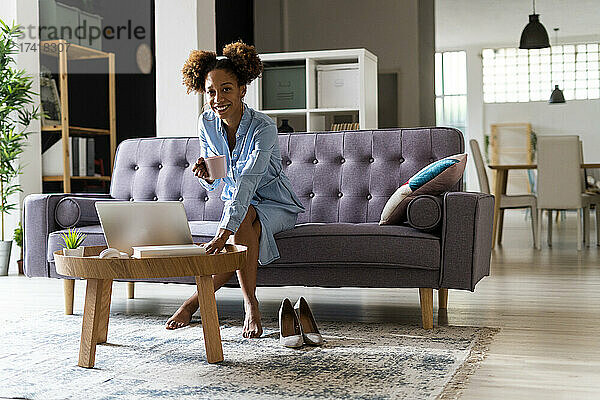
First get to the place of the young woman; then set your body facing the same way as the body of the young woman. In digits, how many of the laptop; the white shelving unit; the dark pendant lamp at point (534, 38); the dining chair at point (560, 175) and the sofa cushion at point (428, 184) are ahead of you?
1

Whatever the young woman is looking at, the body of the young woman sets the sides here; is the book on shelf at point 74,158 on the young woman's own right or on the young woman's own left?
on the young woman's own right

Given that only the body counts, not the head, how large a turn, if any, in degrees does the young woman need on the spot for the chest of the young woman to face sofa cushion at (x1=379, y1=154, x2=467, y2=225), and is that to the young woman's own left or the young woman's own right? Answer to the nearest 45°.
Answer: approximately 135° to the young woman's own left

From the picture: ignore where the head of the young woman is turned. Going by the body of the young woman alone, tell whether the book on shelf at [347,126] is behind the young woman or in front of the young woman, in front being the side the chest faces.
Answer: behind

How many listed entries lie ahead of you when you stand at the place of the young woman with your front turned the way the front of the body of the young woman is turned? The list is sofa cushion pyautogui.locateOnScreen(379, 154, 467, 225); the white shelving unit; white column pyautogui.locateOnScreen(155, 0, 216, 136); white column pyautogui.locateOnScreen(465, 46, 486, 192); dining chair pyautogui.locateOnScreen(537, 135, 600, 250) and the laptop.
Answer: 1

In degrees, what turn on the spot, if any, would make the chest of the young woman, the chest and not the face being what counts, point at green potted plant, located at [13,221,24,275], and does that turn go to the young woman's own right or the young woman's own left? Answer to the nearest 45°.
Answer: approximately 90° to the young woman's own right

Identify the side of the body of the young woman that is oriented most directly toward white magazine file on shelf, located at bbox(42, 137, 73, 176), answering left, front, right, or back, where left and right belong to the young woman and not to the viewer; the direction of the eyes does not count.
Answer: right

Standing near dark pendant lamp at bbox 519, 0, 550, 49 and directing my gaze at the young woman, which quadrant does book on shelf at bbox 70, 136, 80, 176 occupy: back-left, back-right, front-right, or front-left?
front-right

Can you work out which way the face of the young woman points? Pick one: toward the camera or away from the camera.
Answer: toward the camera

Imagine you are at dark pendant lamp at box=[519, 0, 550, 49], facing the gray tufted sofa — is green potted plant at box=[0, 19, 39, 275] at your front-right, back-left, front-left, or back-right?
front-right

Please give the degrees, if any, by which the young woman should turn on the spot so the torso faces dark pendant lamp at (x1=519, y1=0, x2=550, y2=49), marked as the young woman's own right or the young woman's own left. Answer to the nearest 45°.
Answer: approximately 180°

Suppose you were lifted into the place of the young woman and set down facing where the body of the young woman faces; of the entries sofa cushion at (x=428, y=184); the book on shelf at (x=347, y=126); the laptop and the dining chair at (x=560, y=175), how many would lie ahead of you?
1

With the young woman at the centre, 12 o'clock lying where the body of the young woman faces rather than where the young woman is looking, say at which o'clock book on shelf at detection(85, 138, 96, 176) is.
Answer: The book on shelf is roughly at 4 o'clock from the young woman.

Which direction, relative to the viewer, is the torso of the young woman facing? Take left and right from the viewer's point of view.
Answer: facing the viewer and to the left of the viewer
